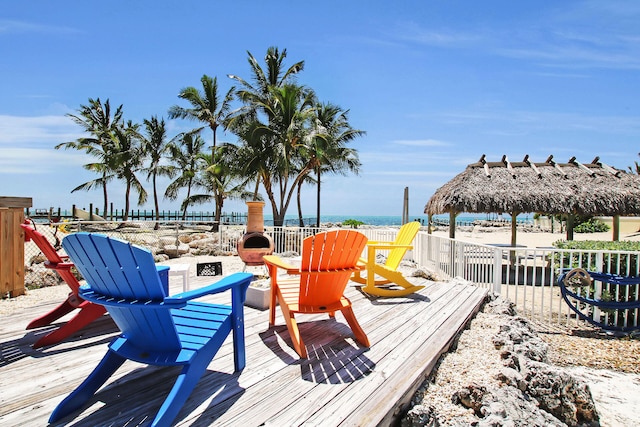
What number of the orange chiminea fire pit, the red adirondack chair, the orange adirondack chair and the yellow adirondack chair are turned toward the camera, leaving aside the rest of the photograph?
1

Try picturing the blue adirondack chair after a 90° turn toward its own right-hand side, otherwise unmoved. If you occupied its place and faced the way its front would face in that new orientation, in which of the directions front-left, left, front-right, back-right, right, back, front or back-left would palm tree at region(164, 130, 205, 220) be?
back-left

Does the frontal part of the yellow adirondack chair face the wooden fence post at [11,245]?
yes

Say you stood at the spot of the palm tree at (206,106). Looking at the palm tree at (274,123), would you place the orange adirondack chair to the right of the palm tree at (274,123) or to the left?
right

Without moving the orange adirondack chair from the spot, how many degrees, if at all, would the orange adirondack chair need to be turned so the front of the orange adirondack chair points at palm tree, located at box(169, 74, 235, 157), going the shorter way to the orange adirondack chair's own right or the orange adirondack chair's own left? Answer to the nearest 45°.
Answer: approximately 45° to the orange adirondack chair's own right

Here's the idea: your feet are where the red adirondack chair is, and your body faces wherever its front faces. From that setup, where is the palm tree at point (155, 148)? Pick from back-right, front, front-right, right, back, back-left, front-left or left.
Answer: left

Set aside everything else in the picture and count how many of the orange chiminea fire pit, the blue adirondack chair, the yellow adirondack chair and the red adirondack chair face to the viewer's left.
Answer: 1

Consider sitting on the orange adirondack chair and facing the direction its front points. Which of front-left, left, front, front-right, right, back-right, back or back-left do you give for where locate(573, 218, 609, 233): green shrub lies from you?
right

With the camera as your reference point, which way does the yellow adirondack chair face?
facing to the left of the viewer

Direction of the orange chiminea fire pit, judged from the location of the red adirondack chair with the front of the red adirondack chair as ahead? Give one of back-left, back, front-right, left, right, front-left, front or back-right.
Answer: front-left

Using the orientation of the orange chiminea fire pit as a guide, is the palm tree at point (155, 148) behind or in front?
behind

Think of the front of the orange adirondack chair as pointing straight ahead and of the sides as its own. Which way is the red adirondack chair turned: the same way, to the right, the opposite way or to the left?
to the right

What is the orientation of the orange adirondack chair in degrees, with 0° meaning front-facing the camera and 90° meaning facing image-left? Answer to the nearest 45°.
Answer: approximately 135°

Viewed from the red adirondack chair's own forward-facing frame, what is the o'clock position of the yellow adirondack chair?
The yellow adirondack chair is roughly at 12 o'clock from the red adirondack chair.

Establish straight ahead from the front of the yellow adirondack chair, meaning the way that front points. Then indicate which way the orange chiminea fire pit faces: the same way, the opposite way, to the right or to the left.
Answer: to the left

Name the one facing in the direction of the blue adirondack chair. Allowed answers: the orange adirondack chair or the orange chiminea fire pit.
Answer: the orange chiminea fire pit

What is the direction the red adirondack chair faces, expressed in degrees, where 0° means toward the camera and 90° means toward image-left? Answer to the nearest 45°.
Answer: approximately 270°

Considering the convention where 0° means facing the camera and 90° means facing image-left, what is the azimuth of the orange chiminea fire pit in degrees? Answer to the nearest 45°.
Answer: approximately 0°

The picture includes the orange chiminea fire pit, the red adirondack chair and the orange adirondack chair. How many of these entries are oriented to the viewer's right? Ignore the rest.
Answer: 1

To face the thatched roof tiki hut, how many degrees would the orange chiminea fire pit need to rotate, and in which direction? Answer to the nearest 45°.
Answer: approximately 135° to its left
